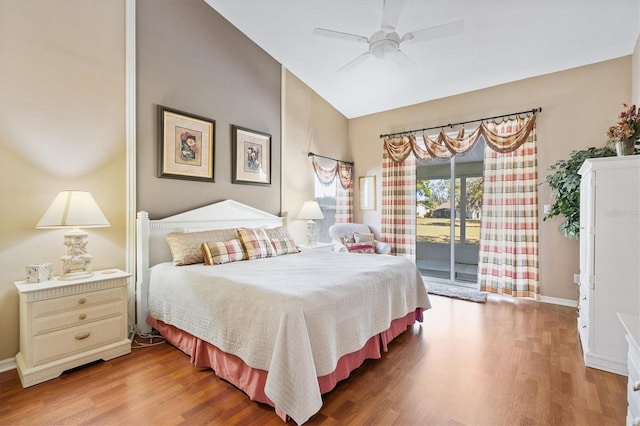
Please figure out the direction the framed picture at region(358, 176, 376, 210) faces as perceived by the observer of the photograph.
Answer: facing the viewer

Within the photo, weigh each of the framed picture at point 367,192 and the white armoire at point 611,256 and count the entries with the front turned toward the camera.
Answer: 1

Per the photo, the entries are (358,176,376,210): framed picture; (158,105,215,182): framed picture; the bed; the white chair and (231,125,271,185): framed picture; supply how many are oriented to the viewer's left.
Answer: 0

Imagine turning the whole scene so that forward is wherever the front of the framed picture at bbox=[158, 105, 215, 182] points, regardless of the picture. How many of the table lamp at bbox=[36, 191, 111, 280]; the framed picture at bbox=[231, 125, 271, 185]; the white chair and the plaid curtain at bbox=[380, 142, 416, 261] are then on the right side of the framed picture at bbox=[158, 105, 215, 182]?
1

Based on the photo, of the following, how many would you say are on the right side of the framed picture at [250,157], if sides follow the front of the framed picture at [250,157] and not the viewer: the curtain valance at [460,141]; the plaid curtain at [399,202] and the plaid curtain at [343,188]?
0

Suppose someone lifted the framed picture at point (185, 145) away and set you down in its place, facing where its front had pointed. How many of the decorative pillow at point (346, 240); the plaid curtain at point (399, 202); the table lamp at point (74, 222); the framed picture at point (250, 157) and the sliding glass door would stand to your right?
1

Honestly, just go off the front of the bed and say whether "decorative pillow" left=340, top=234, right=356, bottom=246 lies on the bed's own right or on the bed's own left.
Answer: on the bed's own left

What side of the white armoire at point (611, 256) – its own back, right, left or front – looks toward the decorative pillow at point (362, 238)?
front

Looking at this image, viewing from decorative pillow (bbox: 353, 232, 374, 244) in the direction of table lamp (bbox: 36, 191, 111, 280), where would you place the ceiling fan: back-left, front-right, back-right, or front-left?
front-left

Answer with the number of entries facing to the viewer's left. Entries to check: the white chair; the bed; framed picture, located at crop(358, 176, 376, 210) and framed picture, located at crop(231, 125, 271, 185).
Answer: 0

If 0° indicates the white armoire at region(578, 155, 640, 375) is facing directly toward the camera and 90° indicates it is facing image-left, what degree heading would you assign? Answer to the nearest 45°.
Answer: approximately 90°

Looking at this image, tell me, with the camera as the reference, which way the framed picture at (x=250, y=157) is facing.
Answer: facing the viewer and to the right of the viewer

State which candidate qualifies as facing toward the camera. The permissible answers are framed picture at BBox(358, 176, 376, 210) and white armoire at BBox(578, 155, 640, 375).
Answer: the framed picture

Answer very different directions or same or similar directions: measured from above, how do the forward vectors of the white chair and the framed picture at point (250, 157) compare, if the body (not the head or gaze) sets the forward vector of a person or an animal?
same or similar directions

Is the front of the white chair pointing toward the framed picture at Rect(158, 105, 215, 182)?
no

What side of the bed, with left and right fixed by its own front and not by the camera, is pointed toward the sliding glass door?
left

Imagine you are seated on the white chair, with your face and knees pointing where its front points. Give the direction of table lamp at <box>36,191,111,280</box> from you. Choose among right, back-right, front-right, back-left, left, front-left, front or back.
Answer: right

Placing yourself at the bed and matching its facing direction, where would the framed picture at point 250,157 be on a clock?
The framed picture is roughly at 7 o'clock from the bed.
